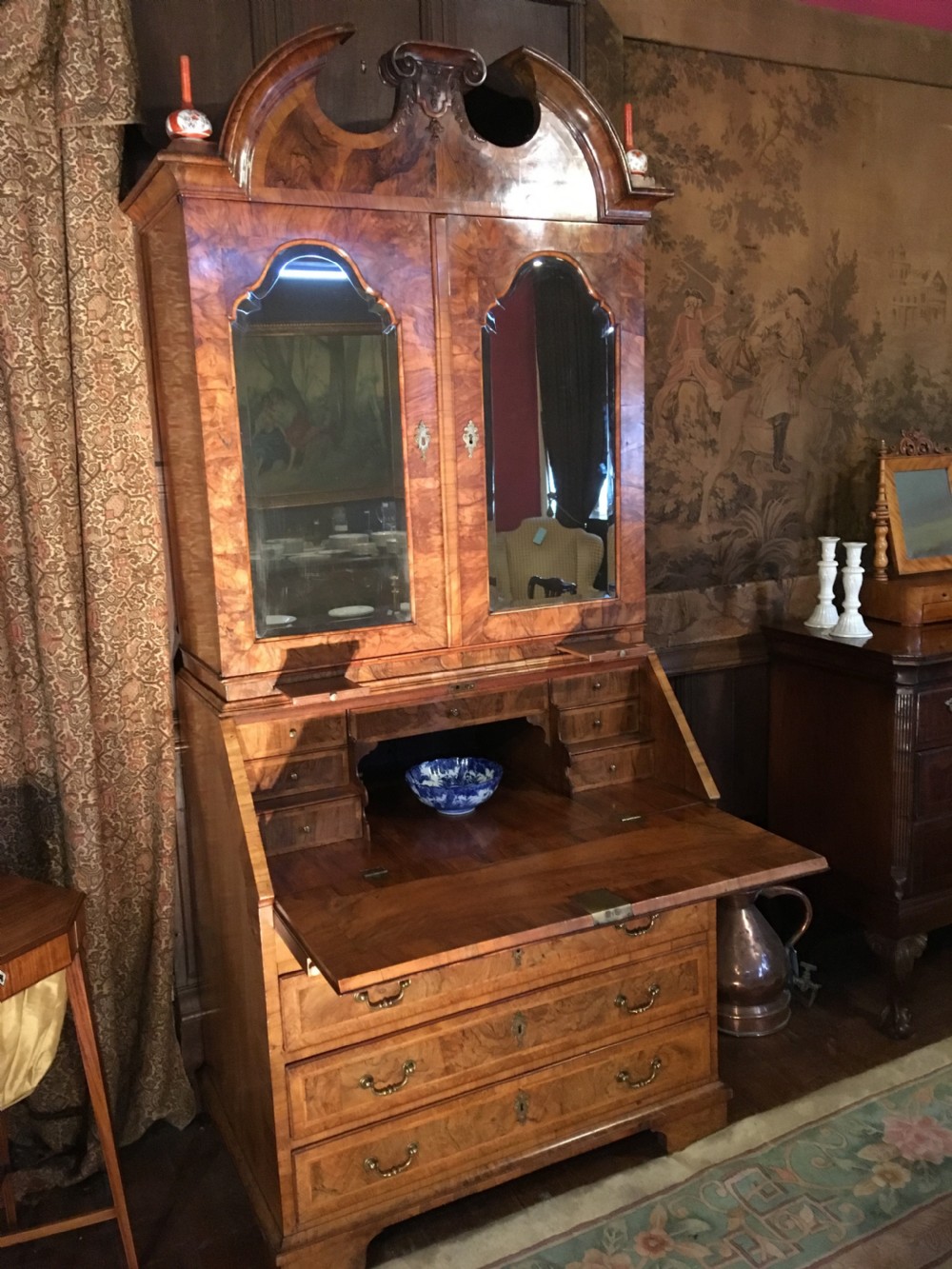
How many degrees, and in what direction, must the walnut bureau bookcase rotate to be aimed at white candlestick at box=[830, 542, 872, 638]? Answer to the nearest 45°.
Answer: approximately 90° to its left

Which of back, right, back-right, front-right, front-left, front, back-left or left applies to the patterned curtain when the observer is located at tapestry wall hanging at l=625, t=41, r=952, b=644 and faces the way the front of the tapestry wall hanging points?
right

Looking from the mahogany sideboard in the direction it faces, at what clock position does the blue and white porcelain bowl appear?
The blue and white porcelain bowl is roughly at 3 o'clock from the mahogany sideboard.

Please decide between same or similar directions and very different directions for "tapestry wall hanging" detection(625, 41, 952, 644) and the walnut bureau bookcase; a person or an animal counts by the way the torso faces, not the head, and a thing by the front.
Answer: same or similar directions

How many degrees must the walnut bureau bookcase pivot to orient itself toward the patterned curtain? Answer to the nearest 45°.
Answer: approximately 135° to its right

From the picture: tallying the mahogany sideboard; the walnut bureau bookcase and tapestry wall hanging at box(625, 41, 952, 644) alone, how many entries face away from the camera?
0

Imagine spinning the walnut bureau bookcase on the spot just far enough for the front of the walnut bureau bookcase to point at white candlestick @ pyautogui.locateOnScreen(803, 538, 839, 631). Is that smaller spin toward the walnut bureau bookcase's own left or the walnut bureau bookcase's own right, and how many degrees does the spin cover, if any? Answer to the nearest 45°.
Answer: approximately 90° to the walnut bureau bookcase's own left

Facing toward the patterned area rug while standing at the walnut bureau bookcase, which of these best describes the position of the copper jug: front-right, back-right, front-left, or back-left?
front-left

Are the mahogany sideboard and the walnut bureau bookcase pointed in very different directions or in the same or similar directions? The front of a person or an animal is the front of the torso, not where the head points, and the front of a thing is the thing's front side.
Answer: same or similar directions

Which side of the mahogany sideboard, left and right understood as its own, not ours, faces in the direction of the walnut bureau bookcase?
right

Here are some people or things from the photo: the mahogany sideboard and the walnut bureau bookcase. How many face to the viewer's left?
0

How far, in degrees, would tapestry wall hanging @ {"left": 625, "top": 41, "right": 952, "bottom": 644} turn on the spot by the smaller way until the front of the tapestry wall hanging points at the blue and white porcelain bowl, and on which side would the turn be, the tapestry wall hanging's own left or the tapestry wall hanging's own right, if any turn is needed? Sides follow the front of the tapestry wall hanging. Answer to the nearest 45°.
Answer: approximately 90° to the tapestry wall hanging's own right
